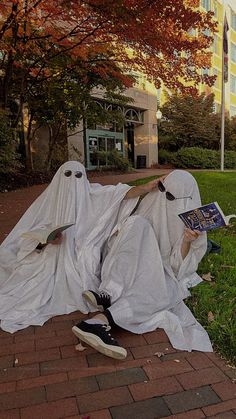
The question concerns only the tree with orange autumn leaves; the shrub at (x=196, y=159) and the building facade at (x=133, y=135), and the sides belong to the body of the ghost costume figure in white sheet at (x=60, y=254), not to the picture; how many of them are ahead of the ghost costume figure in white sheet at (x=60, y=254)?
0

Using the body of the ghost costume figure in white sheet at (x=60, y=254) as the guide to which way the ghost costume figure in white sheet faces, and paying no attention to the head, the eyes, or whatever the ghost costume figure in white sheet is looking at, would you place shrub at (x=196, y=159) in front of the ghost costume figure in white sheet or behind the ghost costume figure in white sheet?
behind

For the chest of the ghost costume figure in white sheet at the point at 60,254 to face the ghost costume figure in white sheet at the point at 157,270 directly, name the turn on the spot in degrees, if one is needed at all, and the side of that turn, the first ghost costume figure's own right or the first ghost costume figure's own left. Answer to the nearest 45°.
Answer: approximately 45° to the first ghost costume figure's own left

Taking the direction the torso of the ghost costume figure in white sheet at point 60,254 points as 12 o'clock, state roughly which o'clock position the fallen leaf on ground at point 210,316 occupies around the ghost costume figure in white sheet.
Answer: The fallen leaf on ground is roughly at 10 o'clock from the ghost costume figure in white sheet.

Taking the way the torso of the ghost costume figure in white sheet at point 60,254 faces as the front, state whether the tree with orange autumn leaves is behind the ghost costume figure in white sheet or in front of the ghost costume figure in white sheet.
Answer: behind

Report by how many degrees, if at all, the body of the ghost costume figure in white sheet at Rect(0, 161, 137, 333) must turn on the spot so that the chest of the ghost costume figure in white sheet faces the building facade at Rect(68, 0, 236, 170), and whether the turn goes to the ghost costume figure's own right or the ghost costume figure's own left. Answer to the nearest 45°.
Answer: approximately 180°

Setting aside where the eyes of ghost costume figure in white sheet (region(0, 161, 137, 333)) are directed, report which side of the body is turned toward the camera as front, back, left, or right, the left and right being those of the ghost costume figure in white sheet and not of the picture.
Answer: front

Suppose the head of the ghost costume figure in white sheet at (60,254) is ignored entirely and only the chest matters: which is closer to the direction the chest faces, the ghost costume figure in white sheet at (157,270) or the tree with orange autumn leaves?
the ghost costume figure in white sheet

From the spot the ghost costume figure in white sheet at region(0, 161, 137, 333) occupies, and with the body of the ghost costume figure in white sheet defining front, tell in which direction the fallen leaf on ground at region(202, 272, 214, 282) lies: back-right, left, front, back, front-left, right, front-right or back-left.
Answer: left
